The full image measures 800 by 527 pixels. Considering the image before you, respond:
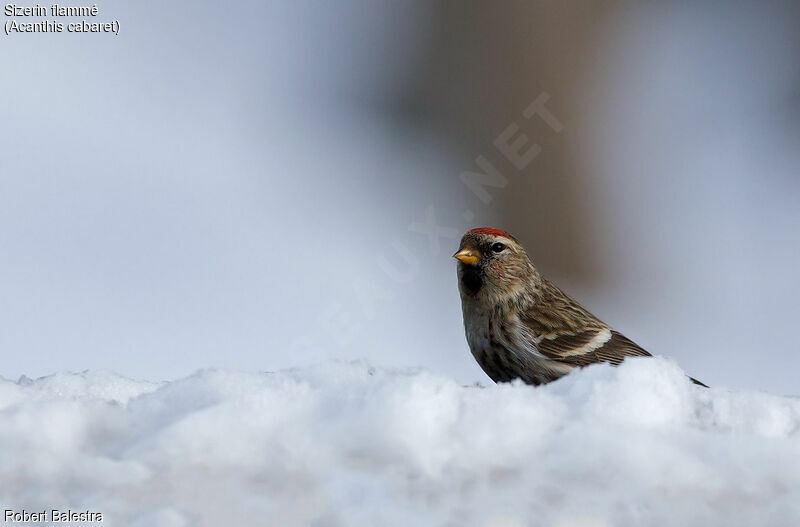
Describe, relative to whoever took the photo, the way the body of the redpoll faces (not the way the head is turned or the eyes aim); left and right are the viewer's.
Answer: facing the viewer and to the left of the viewer
